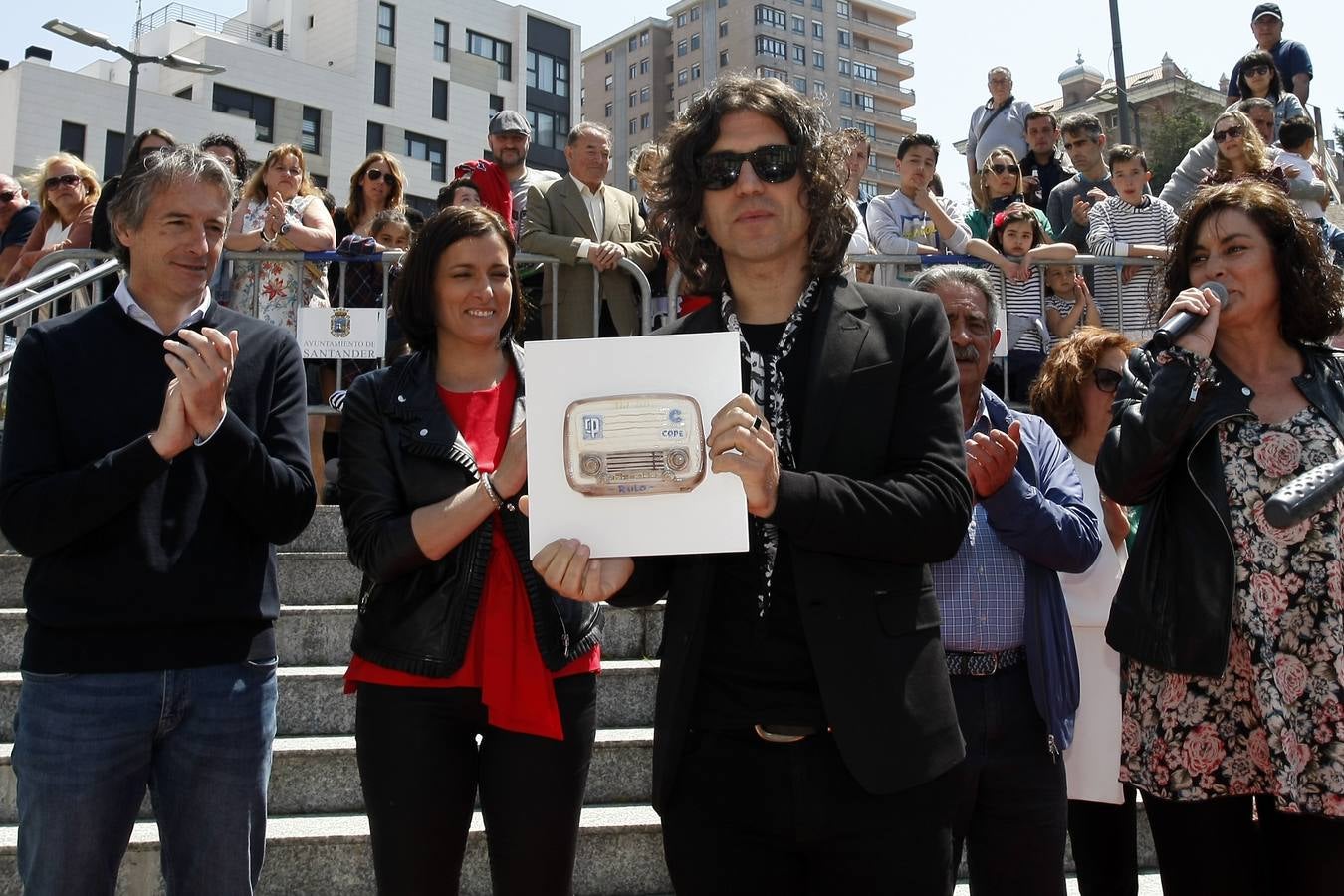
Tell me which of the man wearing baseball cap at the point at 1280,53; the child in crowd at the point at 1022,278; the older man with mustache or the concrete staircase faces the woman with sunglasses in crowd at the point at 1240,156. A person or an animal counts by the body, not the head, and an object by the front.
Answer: the man wearing baseball cap

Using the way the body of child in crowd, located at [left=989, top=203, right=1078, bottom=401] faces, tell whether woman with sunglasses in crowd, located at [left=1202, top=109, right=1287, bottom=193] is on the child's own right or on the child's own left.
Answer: on the child's own left

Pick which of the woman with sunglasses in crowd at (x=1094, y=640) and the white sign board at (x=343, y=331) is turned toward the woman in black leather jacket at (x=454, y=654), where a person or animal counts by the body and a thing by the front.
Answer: the white sign board

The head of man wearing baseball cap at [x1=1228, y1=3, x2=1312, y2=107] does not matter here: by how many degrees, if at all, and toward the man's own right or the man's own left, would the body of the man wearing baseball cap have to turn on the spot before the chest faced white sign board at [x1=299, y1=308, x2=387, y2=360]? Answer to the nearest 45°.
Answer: approximately 45° to the man's own right
